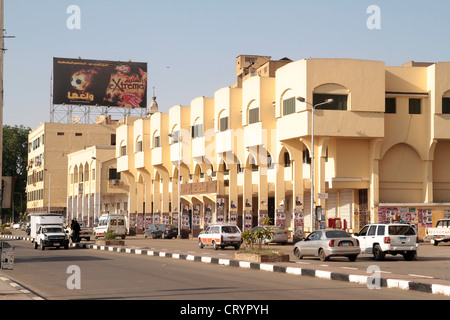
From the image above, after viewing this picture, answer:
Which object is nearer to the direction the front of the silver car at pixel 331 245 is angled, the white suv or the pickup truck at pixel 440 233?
the pickup truck

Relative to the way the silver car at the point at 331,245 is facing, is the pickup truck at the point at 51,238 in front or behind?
in front

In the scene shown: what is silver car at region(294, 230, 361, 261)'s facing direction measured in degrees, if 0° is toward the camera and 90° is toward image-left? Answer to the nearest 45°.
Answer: approximately 135°

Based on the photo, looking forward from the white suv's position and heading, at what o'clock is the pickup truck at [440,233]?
The pickup truck is roughly at 2 o'clock from the white suv.

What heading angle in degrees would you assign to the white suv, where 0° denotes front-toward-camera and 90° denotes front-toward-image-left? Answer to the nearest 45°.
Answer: approximately 135°
